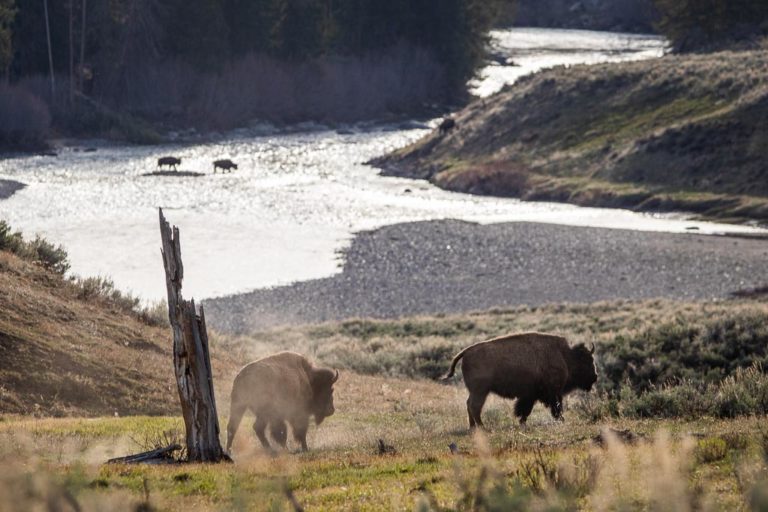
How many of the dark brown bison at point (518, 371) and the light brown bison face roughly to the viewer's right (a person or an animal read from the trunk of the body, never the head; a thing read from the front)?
2

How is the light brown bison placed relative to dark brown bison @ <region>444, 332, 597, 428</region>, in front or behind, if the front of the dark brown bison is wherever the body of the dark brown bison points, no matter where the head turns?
behind

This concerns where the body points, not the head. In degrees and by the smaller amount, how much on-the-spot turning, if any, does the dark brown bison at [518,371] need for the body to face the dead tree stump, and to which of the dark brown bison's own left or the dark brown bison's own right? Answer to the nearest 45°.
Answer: approximately 135° to the dark brown bison's own right

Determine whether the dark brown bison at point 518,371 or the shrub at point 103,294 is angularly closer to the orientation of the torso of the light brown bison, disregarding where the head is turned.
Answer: the dark brown bison

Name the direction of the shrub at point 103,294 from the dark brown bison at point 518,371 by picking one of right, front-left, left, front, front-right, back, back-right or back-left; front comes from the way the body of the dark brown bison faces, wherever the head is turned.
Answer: back-left

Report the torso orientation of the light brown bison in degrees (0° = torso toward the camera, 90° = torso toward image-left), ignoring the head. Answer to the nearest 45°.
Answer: approximately 270°

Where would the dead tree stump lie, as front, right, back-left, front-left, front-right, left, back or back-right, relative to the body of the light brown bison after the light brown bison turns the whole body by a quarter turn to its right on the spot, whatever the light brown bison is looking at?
front-right

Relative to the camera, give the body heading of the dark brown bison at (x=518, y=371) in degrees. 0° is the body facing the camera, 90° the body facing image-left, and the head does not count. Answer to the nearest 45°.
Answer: approximately 270°

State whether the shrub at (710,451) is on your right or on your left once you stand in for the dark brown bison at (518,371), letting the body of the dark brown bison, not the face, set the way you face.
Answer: on your right
